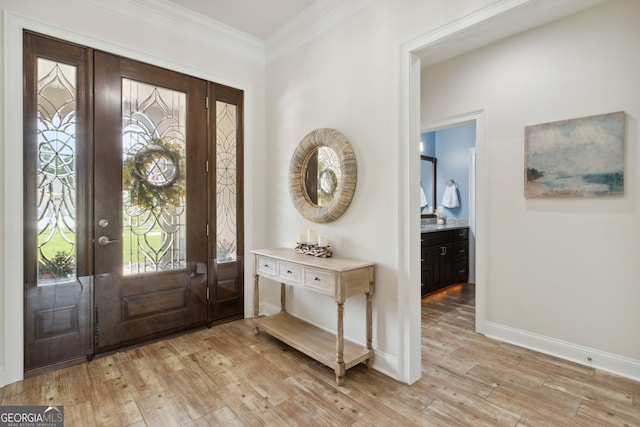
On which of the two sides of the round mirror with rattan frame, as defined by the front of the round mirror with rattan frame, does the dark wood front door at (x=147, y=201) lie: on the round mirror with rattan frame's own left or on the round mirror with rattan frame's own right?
on the round mirror with rattan frame's own right

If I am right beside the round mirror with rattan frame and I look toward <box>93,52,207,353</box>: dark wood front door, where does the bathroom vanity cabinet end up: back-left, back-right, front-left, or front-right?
back-right

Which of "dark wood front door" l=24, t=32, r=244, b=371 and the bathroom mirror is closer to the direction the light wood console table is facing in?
the dark wood front door

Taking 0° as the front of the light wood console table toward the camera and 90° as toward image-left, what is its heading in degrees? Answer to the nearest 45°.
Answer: approximately 45°

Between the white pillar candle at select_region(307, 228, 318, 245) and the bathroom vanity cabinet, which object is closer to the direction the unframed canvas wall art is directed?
the white pillar candle

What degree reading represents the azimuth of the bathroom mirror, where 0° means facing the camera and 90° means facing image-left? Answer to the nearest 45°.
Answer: approximately 315°

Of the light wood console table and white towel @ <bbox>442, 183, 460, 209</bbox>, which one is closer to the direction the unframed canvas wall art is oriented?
the light wood console table
